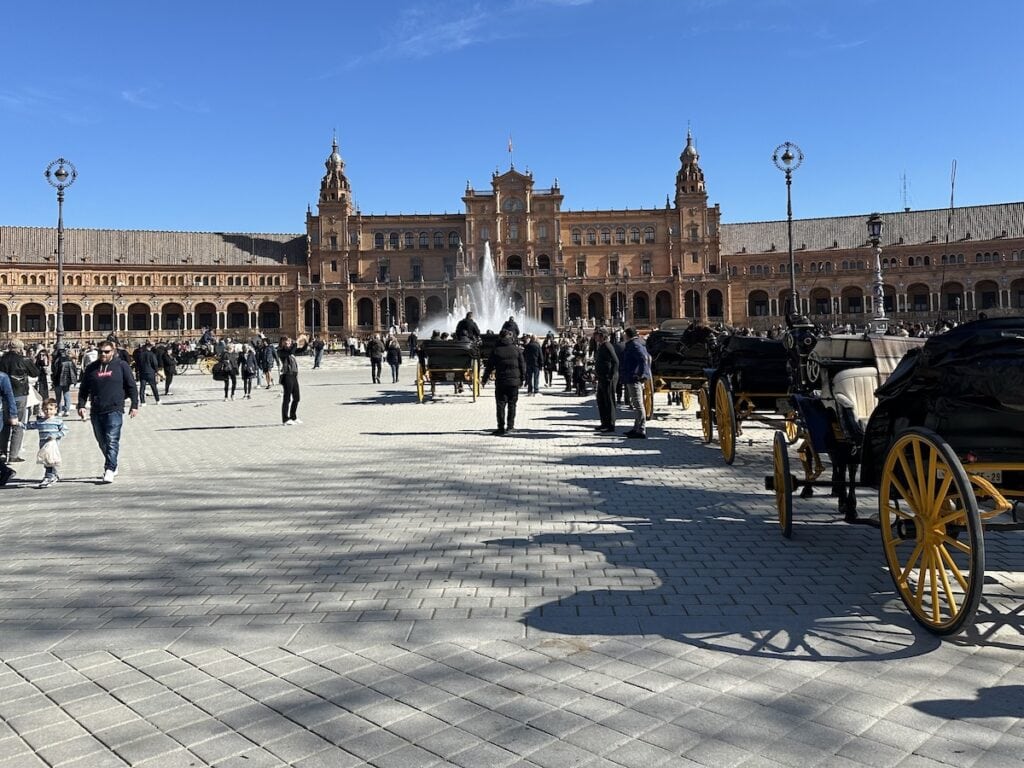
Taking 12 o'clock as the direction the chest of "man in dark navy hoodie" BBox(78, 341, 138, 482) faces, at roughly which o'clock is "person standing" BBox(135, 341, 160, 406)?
The person standing is roughly at 6 o'clock from the man in dark navy hoodie.

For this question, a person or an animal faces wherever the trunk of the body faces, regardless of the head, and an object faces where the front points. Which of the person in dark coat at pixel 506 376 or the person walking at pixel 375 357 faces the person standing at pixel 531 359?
the person in dark coat

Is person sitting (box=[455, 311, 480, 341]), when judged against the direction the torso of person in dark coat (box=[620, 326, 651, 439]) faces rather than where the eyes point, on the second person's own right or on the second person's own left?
on the second person's own right

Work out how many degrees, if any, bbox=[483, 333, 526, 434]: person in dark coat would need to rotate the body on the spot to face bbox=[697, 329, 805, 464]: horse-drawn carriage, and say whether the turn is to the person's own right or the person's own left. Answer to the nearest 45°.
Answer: approximately 135° to the person's own right

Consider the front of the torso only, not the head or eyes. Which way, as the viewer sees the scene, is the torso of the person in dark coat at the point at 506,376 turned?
away from the camera

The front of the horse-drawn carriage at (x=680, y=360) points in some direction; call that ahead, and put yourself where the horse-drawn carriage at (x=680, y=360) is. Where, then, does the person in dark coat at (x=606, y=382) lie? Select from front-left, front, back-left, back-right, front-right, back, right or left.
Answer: back-left

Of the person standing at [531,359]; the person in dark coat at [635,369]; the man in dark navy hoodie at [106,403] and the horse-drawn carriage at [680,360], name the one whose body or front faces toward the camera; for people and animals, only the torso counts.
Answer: the man in dark navy hoodie

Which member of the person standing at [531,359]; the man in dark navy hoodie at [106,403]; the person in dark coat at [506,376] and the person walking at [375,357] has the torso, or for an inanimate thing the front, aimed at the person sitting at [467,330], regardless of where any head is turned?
the person in dark coat

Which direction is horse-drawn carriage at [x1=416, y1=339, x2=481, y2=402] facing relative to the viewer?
away from the camera

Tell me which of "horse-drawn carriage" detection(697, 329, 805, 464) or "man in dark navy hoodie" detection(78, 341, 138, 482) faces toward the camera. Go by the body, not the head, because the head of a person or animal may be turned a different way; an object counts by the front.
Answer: the man in dark navy hoodie

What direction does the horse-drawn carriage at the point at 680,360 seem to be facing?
away from the camera

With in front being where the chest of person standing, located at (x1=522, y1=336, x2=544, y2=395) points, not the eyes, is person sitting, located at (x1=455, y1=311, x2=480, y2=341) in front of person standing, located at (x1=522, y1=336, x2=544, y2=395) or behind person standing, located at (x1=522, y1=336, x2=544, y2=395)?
behind

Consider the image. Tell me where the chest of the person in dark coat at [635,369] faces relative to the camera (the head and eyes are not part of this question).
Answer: to the viewer's left

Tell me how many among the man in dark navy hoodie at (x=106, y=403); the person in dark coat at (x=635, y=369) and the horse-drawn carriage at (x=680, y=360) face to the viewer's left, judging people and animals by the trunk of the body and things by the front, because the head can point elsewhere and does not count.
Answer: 1
